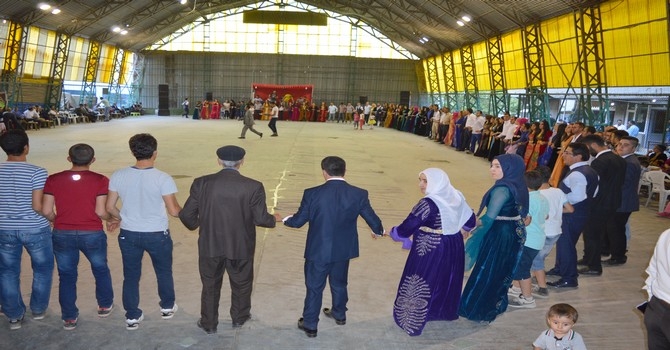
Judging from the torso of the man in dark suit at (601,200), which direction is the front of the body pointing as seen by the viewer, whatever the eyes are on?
to the viewer's left

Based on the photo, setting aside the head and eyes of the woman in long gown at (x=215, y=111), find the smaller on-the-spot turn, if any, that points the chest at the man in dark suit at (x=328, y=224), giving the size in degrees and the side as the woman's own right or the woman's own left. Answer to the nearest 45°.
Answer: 0° — they already face them

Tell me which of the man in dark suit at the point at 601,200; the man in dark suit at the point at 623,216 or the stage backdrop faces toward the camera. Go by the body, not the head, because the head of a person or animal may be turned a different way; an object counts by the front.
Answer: the stage backdrop

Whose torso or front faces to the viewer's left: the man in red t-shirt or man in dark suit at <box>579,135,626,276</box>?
the man in dark suit

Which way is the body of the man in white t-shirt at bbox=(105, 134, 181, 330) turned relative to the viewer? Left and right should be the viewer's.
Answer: facing away from the viewer

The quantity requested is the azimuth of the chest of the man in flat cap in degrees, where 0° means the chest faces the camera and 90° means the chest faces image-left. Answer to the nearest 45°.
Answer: approximately 180°

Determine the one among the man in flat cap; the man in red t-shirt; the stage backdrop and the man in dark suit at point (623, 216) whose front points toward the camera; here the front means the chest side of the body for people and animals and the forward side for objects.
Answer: the stage backdrop

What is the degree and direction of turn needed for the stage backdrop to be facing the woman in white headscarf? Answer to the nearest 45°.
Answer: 0° — it already faces them

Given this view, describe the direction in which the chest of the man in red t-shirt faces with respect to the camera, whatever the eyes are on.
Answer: away from the camera

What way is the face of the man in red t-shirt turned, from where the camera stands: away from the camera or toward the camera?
away from the camera

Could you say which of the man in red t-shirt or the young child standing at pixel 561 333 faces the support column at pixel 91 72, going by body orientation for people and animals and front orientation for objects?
the man in red t-shirt

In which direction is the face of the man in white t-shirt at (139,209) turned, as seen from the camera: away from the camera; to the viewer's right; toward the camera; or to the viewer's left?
away from the camera

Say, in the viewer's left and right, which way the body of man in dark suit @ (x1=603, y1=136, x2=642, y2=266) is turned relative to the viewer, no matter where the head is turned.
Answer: facing to the left of the viewer
